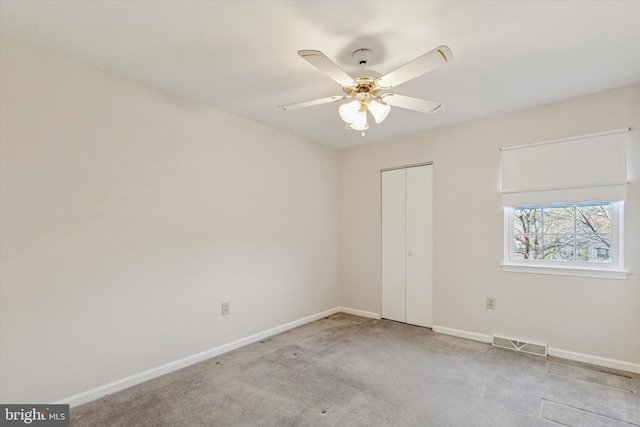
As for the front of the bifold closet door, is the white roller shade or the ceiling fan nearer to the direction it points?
the ceiling fan

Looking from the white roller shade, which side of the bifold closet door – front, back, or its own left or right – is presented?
left

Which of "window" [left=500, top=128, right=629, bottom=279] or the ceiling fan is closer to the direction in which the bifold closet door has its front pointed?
the ceiling fan

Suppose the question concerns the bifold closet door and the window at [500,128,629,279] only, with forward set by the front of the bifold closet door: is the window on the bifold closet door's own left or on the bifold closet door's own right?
on the bifold closet door's own left

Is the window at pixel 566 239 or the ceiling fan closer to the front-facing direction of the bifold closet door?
the ceiling fan

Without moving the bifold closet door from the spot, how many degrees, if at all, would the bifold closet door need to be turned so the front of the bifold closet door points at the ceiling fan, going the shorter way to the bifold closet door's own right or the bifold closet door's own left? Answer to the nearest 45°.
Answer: approximately 45° to the bifold closet door's own left

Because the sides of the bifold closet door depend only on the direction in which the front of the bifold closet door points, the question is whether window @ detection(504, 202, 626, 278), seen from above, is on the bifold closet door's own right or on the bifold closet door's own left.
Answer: on the bifold closet door's own left

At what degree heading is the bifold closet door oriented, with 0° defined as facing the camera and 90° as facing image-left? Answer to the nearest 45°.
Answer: approximately 45°

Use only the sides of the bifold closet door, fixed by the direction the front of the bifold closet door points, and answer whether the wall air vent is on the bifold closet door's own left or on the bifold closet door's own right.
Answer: on the bifold closet door's own left
